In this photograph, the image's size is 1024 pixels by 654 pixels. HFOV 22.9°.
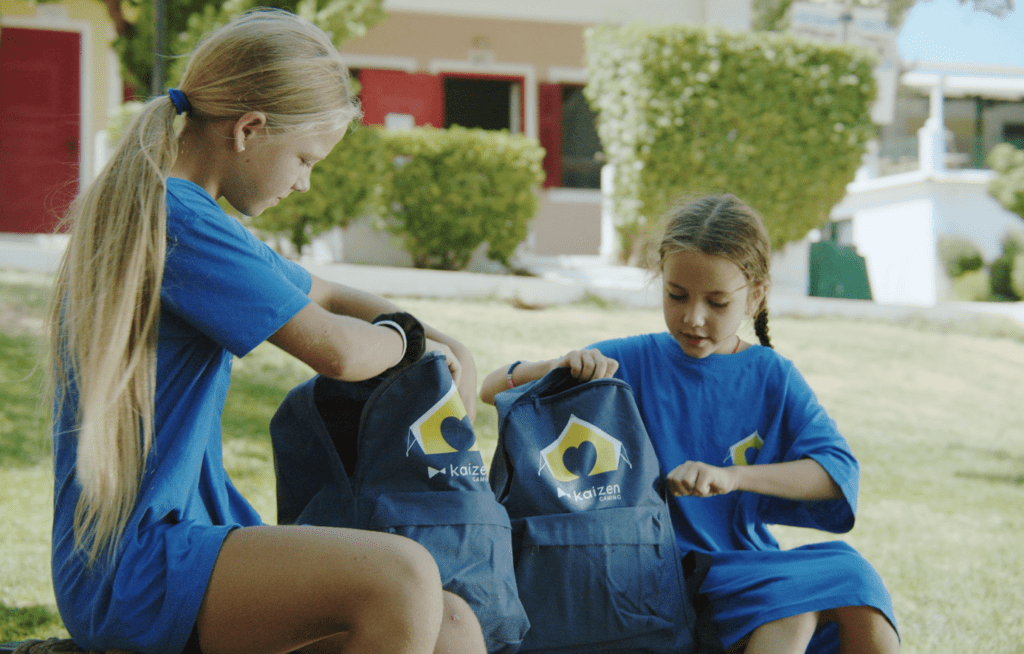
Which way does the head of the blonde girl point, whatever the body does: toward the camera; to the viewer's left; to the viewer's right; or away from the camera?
to the viewer's right

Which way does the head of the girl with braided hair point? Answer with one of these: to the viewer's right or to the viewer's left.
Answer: to the viewer's left

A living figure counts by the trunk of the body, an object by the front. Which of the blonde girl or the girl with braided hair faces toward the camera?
the girl with braided hair

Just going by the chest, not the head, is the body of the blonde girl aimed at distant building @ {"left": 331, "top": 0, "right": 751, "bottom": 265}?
no

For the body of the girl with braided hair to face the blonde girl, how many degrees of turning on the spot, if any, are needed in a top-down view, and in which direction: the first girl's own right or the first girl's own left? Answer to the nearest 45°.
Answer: approximately 45° to the first girl's own right

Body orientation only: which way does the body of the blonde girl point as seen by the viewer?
to the viewer's right

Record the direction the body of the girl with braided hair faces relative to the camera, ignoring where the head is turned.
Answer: toward the camera

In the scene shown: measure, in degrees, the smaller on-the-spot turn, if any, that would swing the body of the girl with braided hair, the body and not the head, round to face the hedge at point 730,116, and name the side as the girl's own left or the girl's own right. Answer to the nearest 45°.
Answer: approximately 180°

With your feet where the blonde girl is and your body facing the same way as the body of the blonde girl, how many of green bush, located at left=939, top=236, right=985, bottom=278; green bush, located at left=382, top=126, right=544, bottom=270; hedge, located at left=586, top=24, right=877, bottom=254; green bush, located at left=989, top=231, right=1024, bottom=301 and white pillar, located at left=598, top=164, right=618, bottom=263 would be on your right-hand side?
0

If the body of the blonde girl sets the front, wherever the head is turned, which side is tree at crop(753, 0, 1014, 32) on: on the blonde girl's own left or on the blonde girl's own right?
on the blonde girl's own left

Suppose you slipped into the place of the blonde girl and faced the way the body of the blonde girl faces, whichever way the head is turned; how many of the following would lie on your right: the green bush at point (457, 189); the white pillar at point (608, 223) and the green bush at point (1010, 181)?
0

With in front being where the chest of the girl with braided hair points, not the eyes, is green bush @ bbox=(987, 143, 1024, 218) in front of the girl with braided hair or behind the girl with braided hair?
behind

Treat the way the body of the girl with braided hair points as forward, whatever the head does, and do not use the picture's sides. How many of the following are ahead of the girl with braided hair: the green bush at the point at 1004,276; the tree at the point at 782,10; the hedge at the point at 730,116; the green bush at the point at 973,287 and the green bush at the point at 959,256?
0

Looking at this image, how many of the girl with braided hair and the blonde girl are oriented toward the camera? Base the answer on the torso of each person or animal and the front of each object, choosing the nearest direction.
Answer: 1

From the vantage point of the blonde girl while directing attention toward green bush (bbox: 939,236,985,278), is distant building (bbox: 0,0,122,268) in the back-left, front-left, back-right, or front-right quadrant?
front-left

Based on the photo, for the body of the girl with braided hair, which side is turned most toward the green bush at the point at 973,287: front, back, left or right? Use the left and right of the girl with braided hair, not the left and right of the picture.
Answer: back

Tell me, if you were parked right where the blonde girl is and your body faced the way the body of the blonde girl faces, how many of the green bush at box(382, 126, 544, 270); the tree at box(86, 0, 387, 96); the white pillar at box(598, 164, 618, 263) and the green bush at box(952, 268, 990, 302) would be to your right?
0

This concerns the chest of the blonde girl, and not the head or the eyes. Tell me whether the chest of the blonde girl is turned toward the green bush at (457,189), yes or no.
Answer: no
